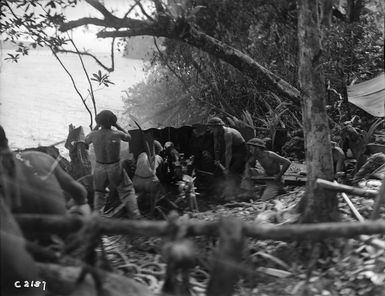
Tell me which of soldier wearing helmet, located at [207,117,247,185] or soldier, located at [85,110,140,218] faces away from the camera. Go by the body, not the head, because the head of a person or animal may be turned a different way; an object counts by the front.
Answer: the soldier

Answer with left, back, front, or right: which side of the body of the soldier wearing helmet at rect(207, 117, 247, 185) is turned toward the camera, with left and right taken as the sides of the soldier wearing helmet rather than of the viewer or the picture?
left

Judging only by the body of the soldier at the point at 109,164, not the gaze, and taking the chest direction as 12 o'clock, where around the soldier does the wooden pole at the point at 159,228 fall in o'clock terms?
The wooden pole is roughly at 6 o'clock from the soldier.

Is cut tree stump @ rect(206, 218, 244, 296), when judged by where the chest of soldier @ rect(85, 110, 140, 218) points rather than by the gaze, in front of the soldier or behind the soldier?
behind

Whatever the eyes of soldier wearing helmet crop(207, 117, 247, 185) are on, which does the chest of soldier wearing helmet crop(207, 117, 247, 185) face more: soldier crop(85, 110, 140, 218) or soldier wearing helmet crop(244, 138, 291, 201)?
the soldier

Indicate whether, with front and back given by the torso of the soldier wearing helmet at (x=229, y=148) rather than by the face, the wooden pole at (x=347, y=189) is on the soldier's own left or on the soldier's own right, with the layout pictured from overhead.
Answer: on the soldier's own left

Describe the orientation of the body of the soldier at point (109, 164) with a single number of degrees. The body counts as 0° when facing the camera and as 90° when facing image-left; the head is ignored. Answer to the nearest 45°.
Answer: approximately 180°

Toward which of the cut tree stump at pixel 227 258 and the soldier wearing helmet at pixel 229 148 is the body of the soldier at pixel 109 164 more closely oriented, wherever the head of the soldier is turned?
the soldier wearing helmet

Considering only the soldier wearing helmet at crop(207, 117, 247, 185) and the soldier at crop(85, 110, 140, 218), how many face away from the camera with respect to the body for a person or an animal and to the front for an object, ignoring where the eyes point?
1

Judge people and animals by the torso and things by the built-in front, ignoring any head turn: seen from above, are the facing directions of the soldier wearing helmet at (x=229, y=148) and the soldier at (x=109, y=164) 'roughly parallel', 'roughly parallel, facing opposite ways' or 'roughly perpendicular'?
roughly perpendicular
